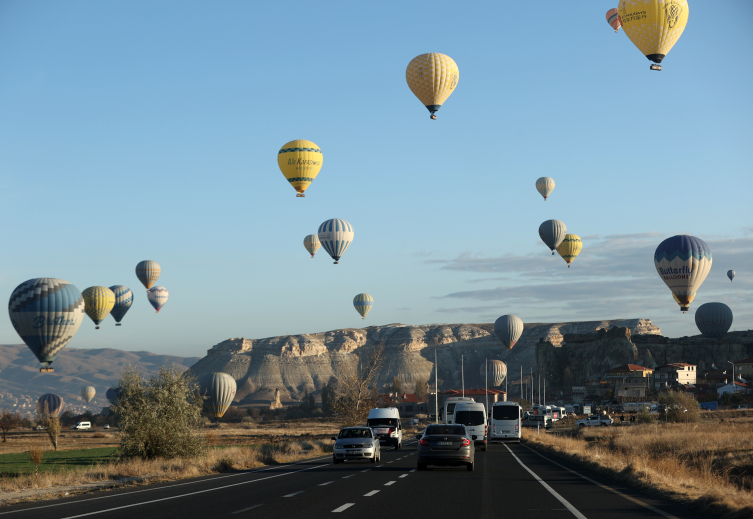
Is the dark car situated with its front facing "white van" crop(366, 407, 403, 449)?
yes

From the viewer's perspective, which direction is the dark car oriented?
away from the camera

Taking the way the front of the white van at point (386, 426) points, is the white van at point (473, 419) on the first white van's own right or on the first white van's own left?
on the first white van's own left

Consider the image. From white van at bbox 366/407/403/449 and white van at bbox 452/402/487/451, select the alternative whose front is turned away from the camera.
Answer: white van at bbox 452/402/487/451

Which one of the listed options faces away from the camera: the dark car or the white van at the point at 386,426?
the dark car

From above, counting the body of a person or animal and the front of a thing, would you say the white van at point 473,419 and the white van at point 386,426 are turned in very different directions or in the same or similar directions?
very different directions

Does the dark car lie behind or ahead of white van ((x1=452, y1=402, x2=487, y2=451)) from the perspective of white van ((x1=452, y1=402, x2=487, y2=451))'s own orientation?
behind

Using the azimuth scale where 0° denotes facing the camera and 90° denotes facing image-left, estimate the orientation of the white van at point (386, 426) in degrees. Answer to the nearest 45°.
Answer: approximately 0°

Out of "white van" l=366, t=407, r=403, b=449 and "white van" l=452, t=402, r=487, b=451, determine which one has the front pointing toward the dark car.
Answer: "white van" l=366, t=407, r=403, b=449

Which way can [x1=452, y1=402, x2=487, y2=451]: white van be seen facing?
away from the camera
